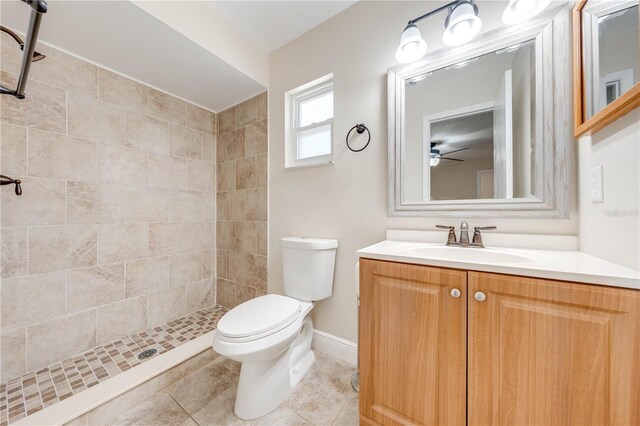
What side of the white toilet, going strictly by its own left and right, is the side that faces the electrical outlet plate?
left

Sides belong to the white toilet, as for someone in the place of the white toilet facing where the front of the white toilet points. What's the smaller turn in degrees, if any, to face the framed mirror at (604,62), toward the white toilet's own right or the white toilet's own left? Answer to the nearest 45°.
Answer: approximately 90° to the white toilet's own left

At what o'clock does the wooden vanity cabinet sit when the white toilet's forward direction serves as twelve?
The wooden vanity cabinet is roughly at 9 o'clock from the white toilet.

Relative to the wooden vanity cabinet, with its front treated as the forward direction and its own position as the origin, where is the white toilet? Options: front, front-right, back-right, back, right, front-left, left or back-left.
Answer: front-right

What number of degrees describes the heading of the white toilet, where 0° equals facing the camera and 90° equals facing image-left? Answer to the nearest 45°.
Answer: approximately 45°

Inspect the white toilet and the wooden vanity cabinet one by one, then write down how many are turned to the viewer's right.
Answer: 0

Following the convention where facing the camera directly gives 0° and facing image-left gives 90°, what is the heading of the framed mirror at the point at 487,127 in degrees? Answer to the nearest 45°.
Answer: approximately 45°

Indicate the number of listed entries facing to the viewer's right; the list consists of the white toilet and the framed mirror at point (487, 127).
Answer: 0

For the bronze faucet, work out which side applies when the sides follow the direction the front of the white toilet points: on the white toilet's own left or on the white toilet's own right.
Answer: on the white toilet's own left

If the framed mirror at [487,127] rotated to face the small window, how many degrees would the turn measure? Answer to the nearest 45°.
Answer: approximately 45° to its right
